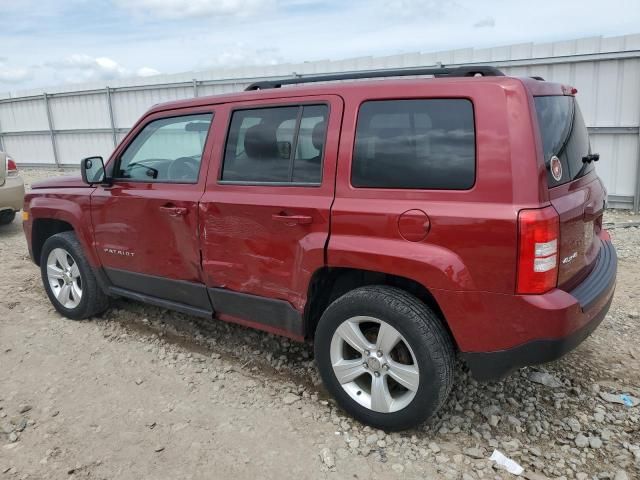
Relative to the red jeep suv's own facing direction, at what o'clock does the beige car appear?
The beige car is roughly at 12 o'clock from the red jeep suv.

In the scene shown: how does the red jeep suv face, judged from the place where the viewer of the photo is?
facing away from the viewer and to the left of the viewer
